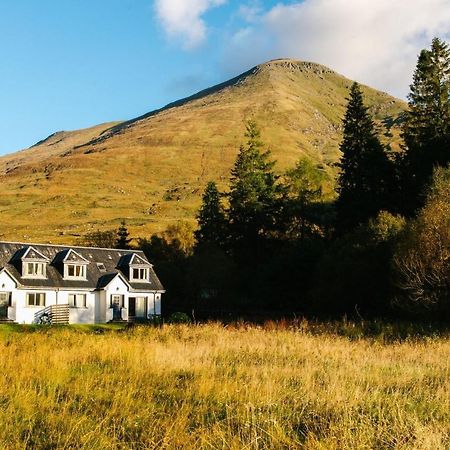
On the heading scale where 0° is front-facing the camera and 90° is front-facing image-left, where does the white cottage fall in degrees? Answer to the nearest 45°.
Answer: approximately 0°

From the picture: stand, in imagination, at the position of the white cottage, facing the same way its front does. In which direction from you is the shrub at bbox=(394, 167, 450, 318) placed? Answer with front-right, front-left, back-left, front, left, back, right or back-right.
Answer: front-left
